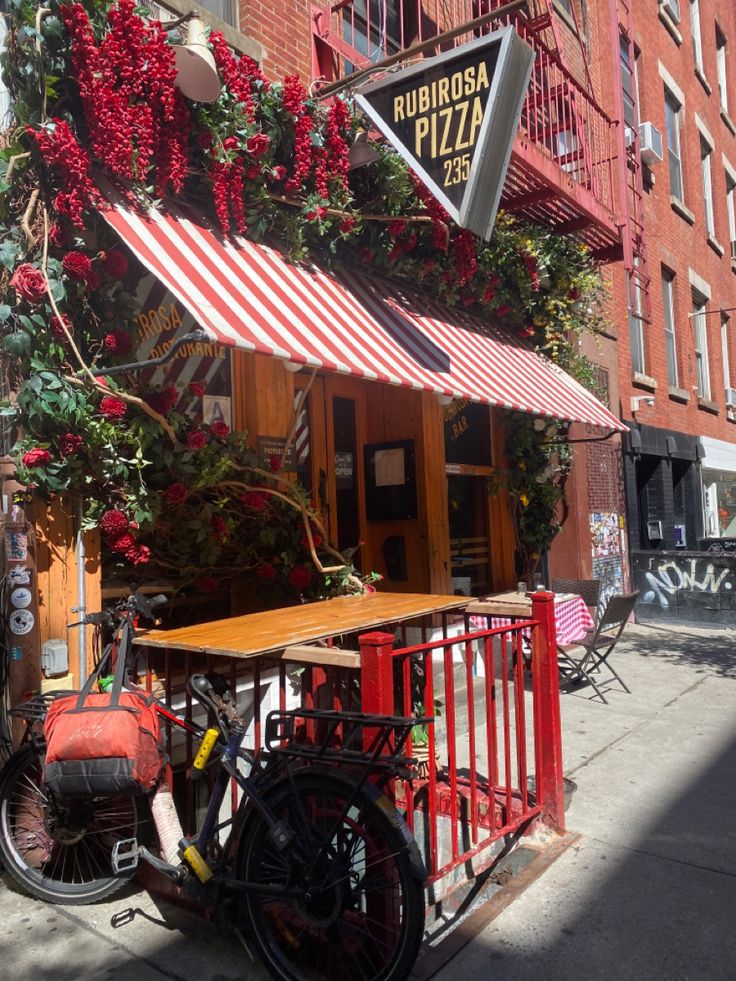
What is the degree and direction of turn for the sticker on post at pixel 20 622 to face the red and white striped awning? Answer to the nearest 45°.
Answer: approximately 90° to its left

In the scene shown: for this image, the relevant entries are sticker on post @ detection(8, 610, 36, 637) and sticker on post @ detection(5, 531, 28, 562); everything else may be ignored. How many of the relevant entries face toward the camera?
2

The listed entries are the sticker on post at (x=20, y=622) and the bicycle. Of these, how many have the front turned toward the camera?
1

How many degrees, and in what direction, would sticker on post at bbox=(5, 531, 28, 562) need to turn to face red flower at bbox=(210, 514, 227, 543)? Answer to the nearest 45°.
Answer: approximately 135° to its left
